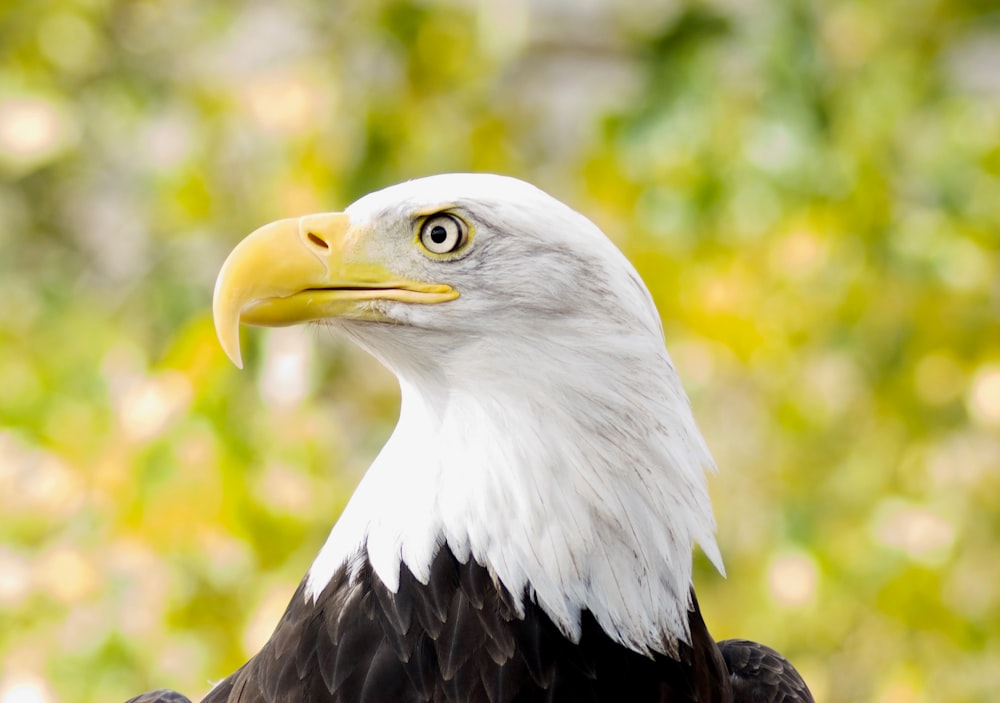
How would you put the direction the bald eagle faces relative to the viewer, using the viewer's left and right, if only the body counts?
facing the viewer and to the left of the viewer
